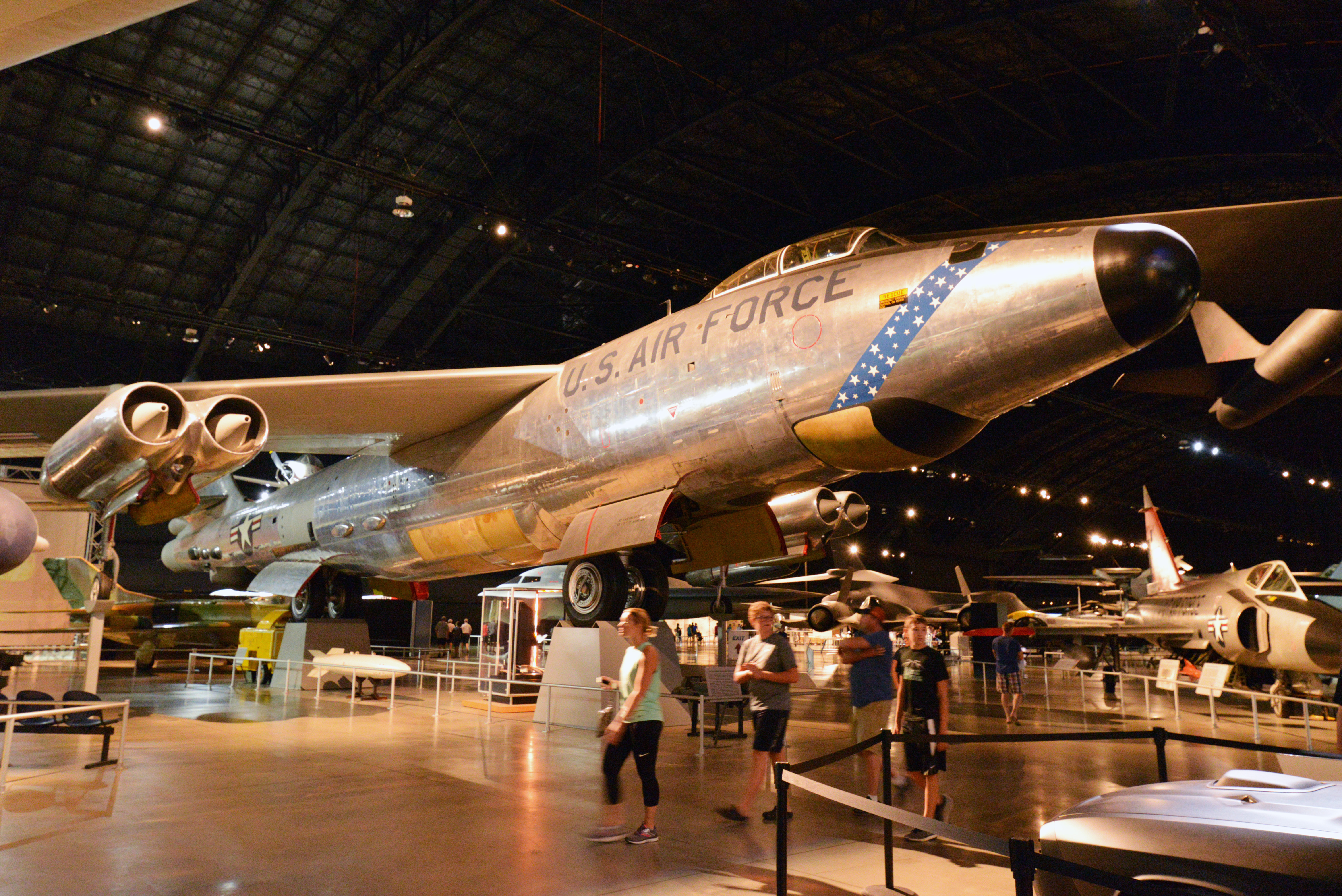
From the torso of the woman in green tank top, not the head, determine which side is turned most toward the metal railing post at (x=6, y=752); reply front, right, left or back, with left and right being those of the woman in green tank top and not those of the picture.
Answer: front

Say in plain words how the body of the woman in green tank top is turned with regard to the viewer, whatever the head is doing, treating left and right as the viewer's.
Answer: facing to the left of the viewer

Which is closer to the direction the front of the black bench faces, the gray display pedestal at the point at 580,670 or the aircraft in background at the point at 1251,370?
the aircraft in background

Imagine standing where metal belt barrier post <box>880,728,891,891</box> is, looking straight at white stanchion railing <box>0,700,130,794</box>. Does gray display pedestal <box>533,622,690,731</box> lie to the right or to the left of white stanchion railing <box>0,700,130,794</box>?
right

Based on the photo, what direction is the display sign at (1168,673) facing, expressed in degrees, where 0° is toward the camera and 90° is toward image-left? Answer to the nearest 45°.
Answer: approximately 0°

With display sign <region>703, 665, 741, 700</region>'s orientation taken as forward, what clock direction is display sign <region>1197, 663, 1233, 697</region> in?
display sign <region>1197, 663, 1233, 697</region> is roughly at 8 o'clock from display sign <region>703, 665, 741, 700</region>.

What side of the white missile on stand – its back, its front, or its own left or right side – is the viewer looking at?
right

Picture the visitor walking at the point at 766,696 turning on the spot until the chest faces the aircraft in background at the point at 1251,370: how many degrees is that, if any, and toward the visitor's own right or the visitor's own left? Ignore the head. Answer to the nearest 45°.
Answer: approximately 135° to the visitor's own left

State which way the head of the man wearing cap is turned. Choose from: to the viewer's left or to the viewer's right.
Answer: to the viewer's left
